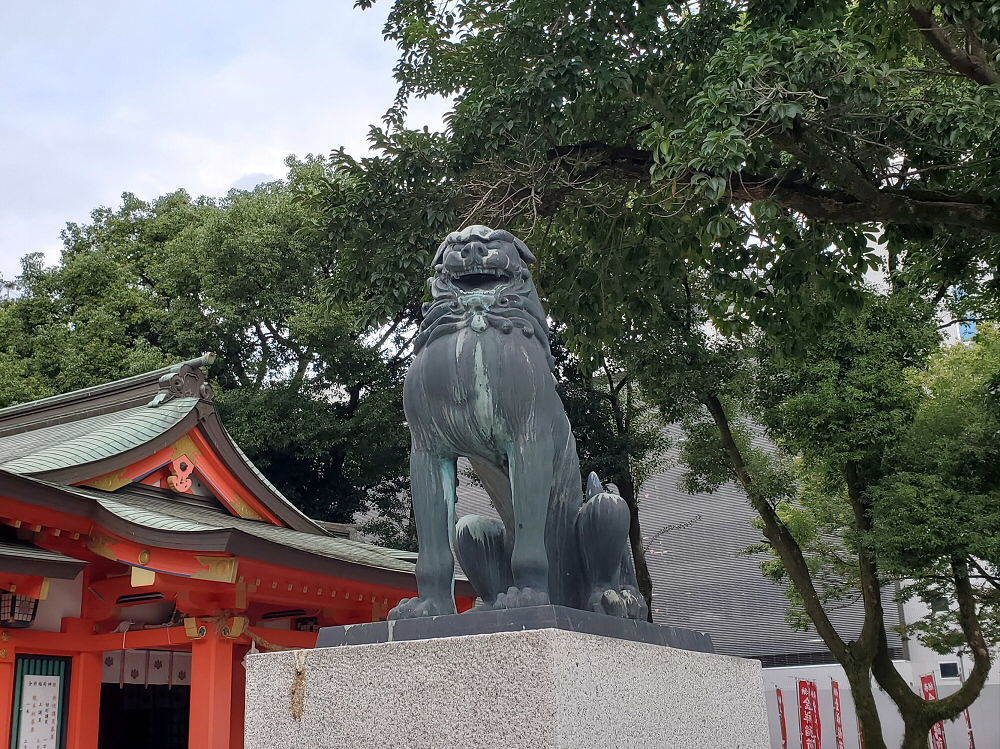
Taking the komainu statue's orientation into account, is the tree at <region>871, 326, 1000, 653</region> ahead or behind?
behind

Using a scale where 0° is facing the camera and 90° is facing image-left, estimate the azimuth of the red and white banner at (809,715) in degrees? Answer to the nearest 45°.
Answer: approximately 0°

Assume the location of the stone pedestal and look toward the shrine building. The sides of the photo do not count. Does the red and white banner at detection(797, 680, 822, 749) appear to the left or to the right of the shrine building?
right

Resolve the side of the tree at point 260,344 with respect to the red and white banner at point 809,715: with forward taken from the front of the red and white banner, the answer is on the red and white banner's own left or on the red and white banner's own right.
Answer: on the red and white banner's own right

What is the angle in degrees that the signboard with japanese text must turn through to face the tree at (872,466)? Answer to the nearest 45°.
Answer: approximately 90° to its left

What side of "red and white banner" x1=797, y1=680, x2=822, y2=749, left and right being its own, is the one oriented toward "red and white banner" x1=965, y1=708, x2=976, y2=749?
left
